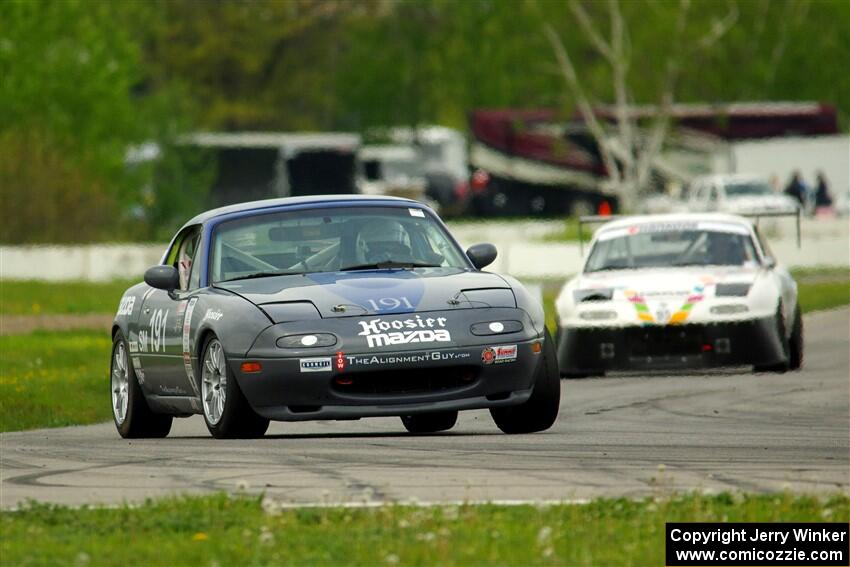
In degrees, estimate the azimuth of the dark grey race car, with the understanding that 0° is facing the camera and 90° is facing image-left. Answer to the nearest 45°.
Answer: approximately 315°

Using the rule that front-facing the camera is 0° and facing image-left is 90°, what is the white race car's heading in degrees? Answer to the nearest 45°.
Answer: approximately 0°
